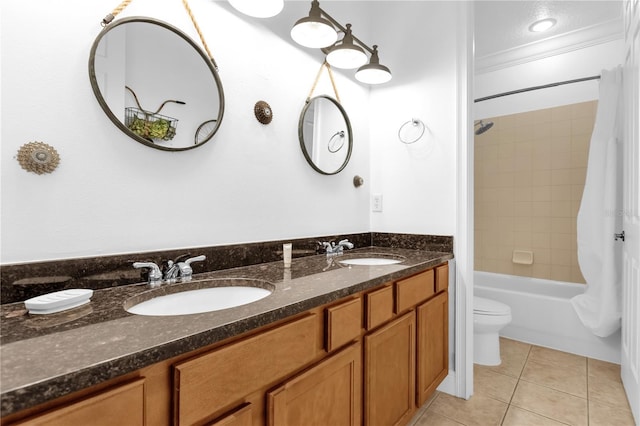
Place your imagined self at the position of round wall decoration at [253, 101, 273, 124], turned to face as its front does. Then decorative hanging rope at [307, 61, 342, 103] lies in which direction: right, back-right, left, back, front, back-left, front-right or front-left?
left

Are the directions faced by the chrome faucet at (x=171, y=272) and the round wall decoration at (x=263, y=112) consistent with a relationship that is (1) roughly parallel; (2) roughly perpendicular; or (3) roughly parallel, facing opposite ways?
roughly parallel

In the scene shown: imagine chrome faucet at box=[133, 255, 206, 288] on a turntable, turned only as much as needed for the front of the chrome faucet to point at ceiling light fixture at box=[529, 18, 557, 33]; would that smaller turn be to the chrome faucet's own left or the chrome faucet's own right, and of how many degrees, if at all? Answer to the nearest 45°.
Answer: approximately 45° to the chrome faucet's own left

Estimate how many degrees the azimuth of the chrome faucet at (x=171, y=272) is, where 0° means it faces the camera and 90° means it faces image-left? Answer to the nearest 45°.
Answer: approximately 315°

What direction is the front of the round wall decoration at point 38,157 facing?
toward the camera

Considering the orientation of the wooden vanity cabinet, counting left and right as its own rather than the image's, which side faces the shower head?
left

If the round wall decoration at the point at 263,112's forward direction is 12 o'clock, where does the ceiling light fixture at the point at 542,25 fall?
The ceiling light fixture is roughly at 10 o'clock from the round wall decoration.

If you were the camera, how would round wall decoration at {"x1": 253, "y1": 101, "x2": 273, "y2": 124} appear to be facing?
facing the viewer and to the right of the viewer

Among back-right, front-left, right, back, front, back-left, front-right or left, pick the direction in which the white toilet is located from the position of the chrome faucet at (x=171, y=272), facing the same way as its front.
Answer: front-left

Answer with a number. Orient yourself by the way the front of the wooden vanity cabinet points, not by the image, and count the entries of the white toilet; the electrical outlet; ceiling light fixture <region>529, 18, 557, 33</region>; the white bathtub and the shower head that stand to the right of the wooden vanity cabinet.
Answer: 0

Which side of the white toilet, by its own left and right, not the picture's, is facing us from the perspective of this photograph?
right
